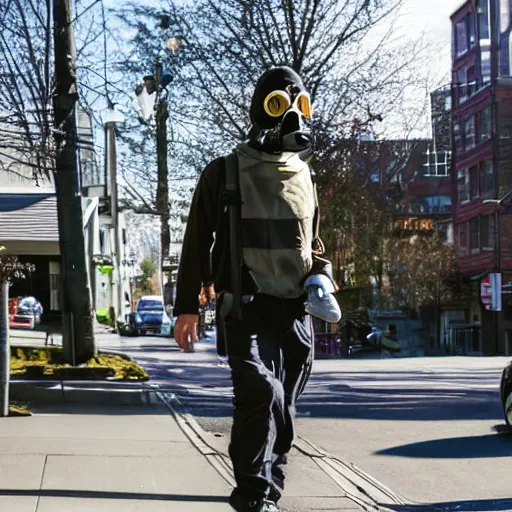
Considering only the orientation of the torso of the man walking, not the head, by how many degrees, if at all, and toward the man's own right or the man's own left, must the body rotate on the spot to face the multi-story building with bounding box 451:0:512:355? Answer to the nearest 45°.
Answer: approximately 135° to the man's own left

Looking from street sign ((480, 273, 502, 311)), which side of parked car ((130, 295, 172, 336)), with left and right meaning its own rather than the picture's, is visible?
left

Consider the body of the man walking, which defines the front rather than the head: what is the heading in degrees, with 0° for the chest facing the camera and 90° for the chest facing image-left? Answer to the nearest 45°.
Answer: approximately 315°

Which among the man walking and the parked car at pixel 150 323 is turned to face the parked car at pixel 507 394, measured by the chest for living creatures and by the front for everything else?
the parked car at pixel 150 323

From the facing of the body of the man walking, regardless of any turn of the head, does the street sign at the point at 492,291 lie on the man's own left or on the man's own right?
on the man's own left

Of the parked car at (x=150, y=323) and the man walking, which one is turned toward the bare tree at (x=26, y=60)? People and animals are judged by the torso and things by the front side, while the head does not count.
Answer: the parked car

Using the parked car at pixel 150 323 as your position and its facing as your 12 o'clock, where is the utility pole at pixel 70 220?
The utility pole is roughly at 12 o'clock from the parked car.
